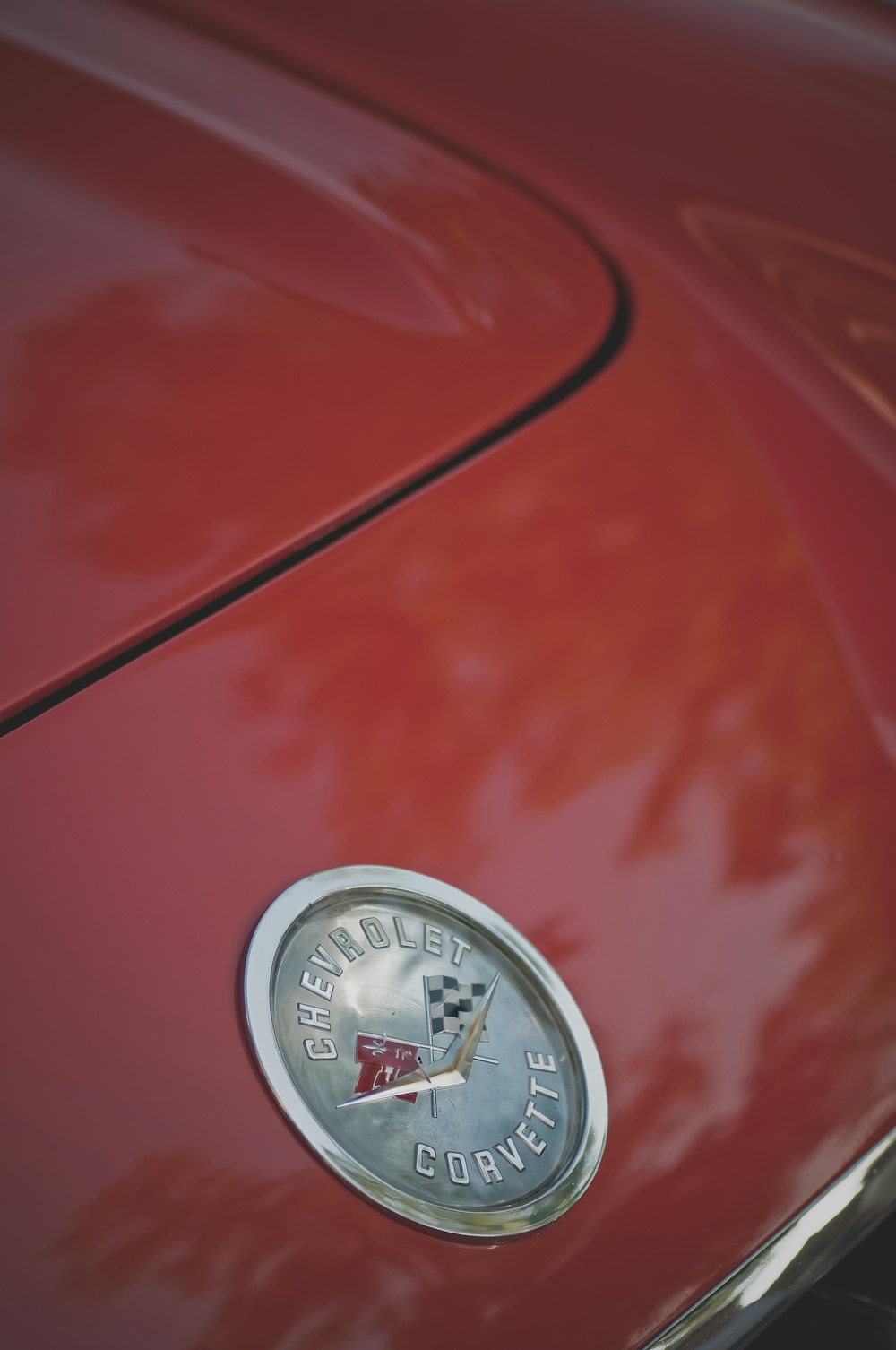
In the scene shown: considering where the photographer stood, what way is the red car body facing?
facing the viewer and to the right of the viewer
